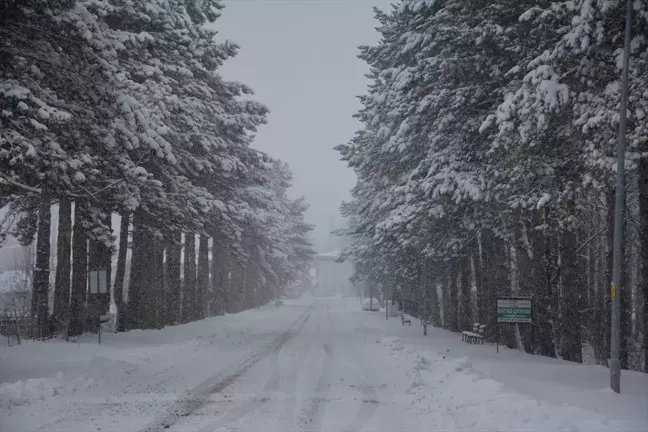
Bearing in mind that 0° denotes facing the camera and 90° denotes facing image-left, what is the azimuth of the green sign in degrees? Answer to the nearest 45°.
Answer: approximately 0°

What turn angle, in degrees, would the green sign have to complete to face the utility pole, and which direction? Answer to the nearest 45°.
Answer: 0° — it already faces it
